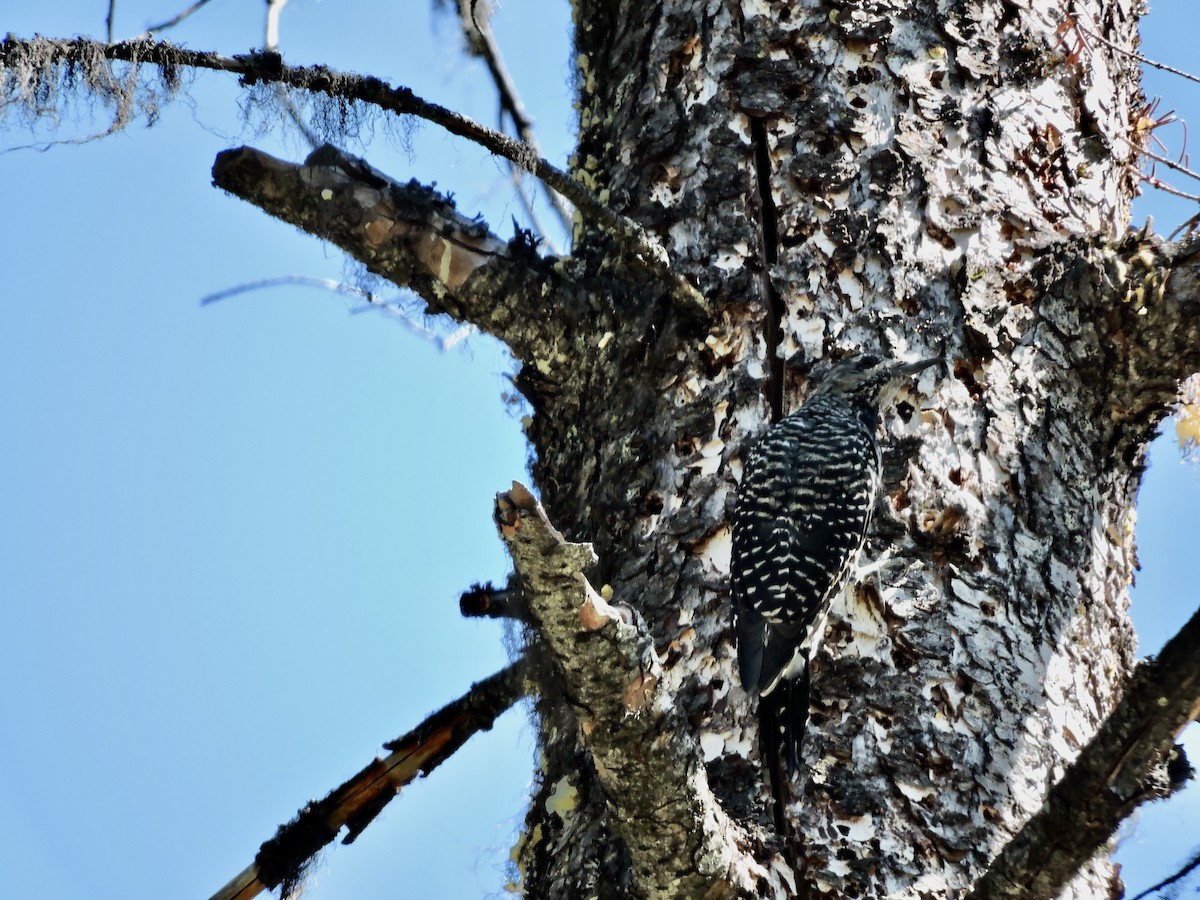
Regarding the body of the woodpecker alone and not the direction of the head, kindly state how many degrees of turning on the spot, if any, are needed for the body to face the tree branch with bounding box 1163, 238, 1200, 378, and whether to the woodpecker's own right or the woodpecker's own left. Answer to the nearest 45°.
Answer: approximately 45° to the woodpecker's own right

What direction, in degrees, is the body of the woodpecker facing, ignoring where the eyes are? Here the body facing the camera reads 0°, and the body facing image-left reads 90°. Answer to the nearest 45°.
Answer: approximately 225°
